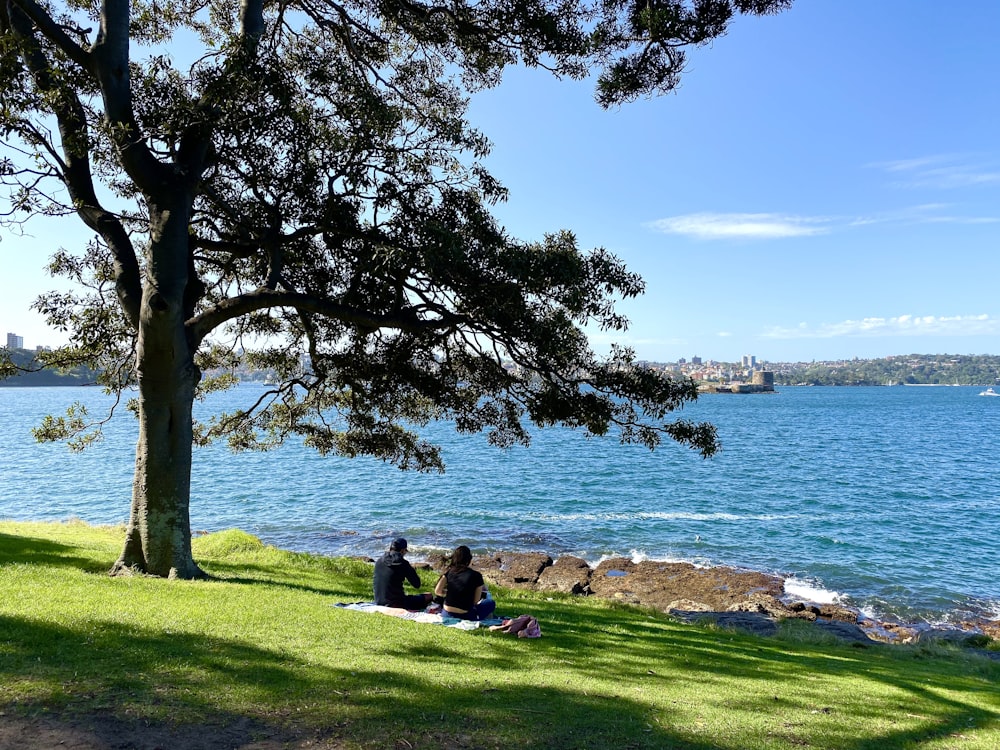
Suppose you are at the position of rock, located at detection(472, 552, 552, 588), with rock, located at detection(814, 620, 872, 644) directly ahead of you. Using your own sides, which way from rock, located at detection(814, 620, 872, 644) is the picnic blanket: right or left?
right

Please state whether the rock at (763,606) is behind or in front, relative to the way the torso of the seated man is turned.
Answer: in front

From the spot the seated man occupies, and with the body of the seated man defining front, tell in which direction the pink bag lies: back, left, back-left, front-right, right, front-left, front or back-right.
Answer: right

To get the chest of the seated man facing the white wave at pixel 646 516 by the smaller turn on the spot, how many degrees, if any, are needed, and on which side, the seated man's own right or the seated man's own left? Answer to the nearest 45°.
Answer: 0° — they already face it

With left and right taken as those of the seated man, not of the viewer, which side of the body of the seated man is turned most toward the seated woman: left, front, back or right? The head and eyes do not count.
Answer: right

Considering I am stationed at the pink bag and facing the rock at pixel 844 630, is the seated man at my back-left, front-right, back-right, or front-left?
back-left

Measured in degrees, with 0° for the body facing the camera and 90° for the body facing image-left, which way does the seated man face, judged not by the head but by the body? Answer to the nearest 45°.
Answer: approximately 225°

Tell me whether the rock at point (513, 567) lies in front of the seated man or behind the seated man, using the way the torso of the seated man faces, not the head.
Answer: in front
